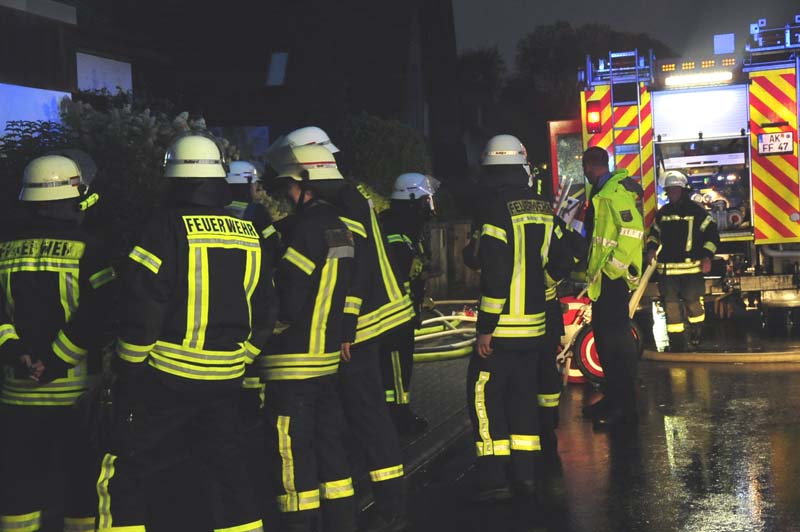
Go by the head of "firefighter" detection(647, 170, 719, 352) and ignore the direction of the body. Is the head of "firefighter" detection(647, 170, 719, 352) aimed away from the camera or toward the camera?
toward the camera

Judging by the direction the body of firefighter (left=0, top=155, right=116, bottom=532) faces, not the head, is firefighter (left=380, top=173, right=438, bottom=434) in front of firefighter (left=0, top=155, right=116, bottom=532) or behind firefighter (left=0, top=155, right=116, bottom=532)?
in front

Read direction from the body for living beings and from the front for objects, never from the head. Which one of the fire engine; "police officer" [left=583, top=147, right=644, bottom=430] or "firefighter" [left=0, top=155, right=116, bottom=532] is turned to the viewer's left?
"police officer" [left=583, top=147, right=644, bottom=430]

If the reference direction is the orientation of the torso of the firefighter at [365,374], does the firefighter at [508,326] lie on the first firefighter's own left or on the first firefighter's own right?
on the first firefighter's own right

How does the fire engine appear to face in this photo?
away from the camera

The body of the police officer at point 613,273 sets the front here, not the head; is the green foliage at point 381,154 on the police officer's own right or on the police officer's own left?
on the police officer's own right

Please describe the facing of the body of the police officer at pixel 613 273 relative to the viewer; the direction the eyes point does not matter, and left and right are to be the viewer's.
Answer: facing to the left of the viewer

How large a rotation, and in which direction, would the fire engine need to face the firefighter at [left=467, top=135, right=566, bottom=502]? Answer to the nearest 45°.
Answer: approximately 180°

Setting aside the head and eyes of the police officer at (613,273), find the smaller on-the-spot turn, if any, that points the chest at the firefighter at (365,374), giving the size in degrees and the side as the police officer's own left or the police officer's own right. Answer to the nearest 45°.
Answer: approximately 45° to the police officer's own left

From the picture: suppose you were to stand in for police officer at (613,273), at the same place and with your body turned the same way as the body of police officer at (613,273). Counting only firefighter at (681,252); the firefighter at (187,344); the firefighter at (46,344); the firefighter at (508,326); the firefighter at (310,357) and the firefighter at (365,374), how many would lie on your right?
1

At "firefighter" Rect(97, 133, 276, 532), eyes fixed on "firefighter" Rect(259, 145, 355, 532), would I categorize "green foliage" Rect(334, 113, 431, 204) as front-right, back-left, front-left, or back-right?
front-left

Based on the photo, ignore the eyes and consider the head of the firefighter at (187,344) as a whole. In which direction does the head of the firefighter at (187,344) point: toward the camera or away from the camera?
away from the camera

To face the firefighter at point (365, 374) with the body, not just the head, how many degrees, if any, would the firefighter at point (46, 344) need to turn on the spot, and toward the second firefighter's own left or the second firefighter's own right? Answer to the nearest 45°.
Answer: approximately 45° to the second firefighter's own right

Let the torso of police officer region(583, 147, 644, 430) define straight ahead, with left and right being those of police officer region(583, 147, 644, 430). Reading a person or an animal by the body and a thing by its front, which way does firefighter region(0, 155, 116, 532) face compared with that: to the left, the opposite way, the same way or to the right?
to the right

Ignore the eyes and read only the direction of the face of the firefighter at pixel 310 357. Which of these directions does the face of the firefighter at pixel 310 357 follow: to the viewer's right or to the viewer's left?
to the viewer's left
